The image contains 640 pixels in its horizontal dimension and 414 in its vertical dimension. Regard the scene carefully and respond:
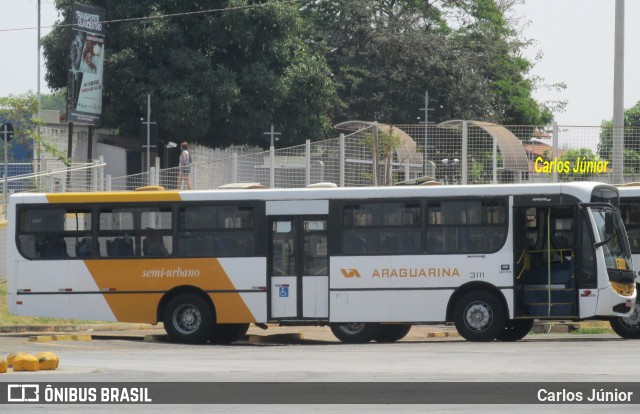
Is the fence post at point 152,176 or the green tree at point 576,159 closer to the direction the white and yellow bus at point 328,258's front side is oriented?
the green tree

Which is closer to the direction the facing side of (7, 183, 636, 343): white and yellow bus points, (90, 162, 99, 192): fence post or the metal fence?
the metal fence

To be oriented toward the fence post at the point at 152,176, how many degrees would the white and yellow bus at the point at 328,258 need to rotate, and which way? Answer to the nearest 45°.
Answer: approximately 135° to its left

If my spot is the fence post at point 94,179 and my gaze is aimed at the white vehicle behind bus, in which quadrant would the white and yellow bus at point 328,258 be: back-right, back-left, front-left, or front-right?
front-right

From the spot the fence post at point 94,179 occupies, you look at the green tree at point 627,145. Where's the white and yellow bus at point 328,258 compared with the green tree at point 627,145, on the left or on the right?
right

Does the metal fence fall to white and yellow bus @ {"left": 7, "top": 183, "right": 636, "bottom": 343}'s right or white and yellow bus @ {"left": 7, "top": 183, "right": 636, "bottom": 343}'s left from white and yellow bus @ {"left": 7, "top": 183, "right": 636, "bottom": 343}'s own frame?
on its left

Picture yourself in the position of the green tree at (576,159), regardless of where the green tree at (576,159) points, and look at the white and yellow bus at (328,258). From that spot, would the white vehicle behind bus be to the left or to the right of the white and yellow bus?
left

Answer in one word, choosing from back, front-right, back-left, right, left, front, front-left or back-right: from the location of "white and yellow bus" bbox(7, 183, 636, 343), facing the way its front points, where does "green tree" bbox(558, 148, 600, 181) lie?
front-left

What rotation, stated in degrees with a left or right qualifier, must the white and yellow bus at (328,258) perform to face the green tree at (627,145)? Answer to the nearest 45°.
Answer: approximately 45° to its left

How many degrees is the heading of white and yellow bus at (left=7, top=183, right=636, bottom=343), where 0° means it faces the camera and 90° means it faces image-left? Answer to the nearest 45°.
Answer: approximately 270°
